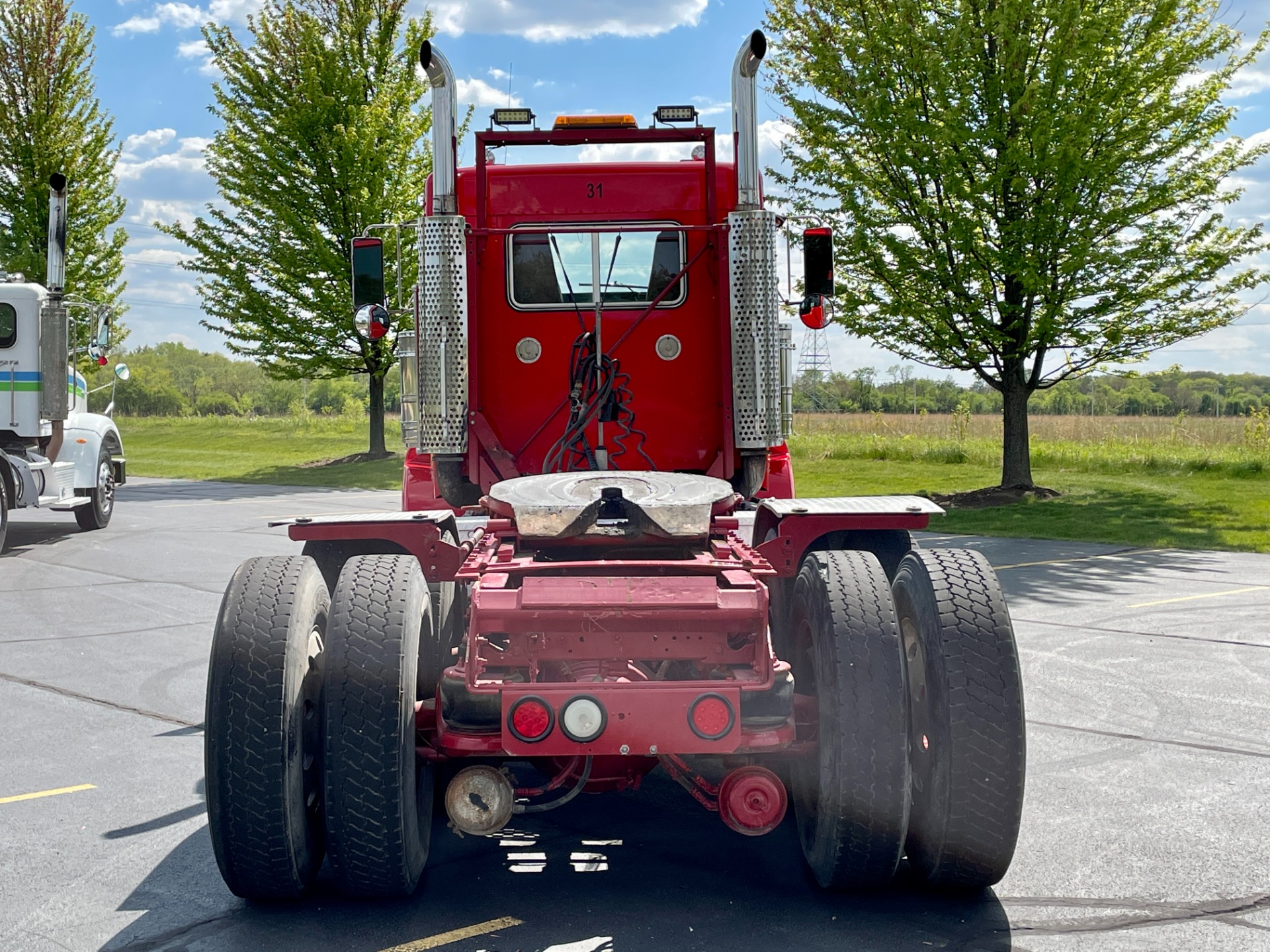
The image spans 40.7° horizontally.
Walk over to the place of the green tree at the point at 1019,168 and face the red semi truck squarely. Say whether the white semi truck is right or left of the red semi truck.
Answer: right

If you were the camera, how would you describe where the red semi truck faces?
facing away from the viewer
